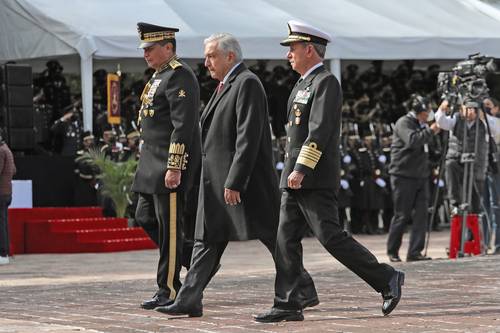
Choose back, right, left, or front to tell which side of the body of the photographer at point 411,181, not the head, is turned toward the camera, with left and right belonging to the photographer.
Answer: right

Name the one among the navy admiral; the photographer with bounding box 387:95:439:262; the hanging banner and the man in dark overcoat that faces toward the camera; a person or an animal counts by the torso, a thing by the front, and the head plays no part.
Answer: the hanging banner

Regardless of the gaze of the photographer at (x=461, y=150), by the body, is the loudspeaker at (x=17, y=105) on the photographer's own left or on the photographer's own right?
on the photographer's own right

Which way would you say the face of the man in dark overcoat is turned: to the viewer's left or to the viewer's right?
to the viewer's left

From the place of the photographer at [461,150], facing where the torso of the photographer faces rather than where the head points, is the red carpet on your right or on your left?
on your right

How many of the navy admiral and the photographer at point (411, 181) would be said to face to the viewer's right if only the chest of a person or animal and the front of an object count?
1

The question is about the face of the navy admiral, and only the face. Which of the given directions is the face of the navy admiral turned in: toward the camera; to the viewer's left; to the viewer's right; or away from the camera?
to the viewer's left

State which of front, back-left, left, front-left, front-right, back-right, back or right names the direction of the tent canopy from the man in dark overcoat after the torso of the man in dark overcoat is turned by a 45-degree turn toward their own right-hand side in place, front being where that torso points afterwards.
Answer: front-right

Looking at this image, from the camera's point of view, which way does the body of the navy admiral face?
to the viewer's left

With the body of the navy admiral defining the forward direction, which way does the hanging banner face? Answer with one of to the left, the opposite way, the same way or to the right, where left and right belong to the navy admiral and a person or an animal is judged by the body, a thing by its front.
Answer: to the left
